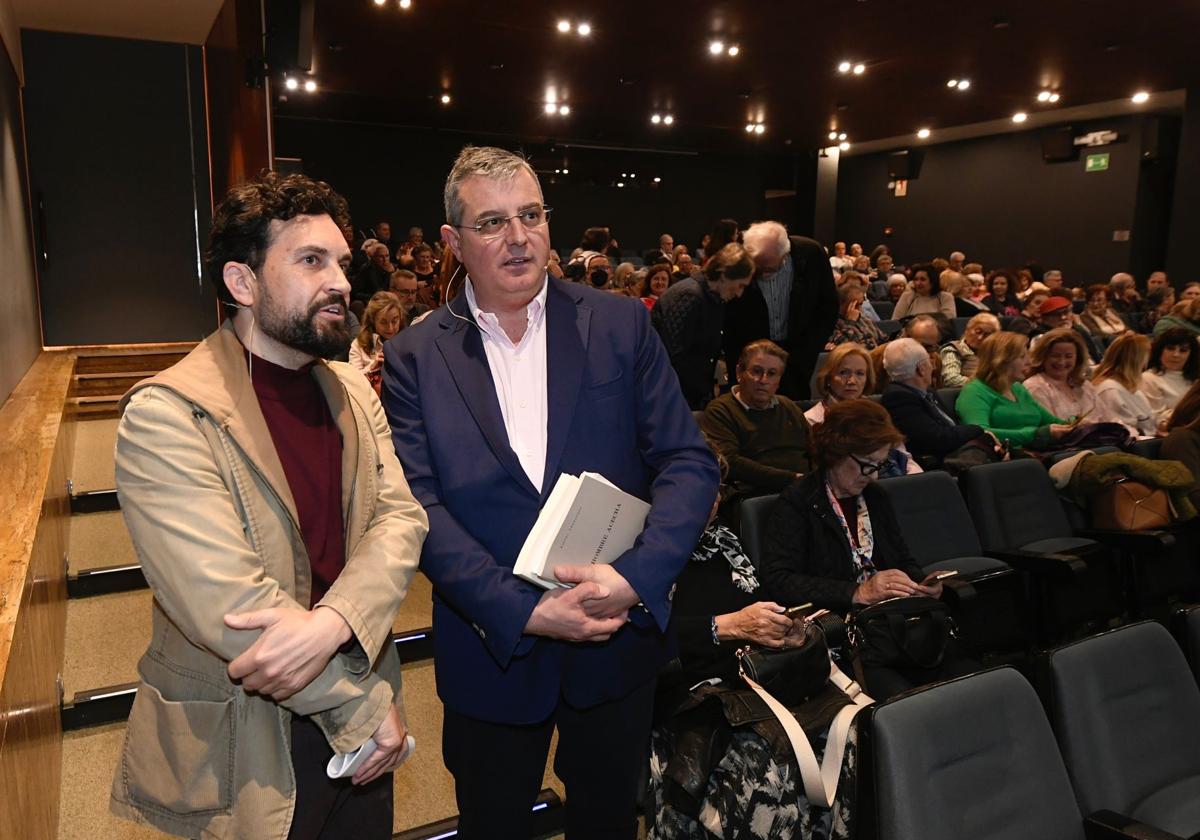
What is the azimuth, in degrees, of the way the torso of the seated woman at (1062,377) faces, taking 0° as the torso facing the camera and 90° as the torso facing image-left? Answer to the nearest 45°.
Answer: approximately 315°

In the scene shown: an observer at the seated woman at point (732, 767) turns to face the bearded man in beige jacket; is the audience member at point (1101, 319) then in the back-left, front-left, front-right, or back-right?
back-right

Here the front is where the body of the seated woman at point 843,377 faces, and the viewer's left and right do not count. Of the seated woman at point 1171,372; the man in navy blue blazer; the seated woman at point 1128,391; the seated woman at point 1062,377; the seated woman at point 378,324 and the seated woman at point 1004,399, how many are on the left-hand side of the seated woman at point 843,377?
4

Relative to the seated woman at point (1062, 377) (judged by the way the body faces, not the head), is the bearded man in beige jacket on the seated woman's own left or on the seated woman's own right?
on the seated woman's own right

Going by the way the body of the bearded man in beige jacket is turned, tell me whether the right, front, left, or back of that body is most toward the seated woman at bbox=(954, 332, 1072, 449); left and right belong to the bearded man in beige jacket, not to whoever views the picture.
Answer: left

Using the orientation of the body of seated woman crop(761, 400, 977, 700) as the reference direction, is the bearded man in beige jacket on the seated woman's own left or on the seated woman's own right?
on the seated woman's own right

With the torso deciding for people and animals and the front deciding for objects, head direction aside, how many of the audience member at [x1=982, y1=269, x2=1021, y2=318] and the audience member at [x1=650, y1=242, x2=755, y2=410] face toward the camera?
1

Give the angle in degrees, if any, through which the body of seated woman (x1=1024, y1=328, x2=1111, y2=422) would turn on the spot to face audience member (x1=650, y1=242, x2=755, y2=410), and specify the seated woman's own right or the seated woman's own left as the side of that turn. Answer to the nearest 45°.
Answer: approximately 90° to the seated woman's own right
